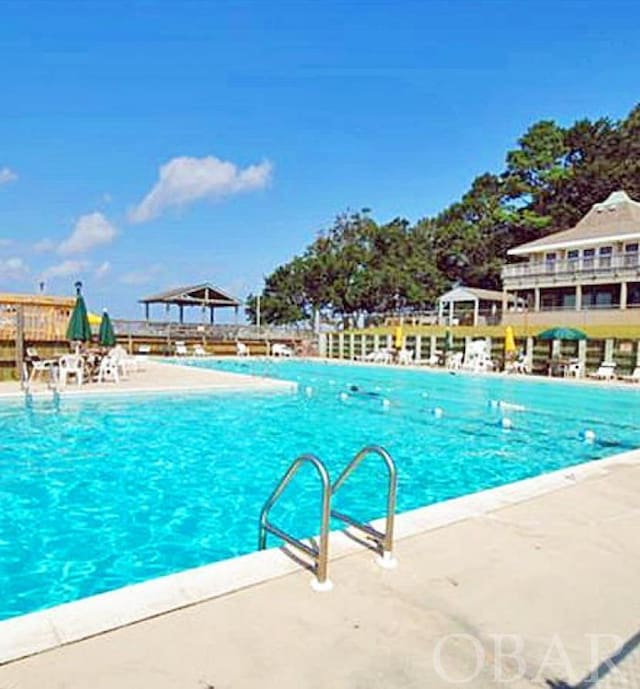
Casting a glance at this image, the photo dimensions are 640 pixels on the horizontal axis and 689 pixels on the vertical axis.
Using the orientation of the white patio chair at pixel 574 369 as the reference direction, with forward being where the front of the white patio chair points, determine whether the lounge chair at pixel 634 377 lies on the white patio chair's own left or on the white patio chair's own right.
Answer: on the white patio chair's own left

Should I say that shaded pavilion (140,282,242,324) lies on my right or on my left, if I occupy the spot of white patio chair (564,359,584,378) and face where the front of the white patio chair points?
on my right

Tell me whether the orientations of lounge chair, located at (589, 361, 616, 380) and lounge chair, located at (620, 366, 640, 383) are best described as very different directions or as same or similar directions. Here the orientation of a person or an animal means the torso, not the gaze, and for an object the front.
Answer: same or similar directions

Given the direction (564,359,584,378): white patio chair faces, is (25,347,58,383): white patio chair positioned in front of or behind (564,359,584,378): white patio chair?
in front

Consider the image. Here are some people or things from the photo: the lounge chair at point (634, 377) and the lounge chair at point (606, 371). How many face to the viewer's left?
2

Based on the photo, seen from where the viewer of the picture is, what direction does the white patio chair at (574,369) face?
facing the viewer and to the left of the viewer

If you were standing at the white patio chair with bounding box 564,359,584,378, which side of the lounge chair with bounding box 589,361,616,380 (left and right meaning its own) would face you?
front

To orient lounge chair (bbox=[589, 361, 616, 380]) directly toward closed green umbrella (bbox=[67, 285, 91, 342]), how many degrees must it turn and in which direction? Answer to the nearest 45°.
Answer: approximately 45° to its left

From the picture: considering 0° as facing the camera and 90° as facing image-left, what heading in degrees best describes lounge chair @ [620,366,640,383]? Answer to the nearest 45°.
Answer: approximately 90°

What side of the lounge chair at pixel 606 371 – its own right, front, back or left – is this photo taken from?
left

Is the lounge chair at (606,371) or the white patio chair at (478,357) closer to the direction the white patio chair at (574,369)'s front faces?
the white patio chair
